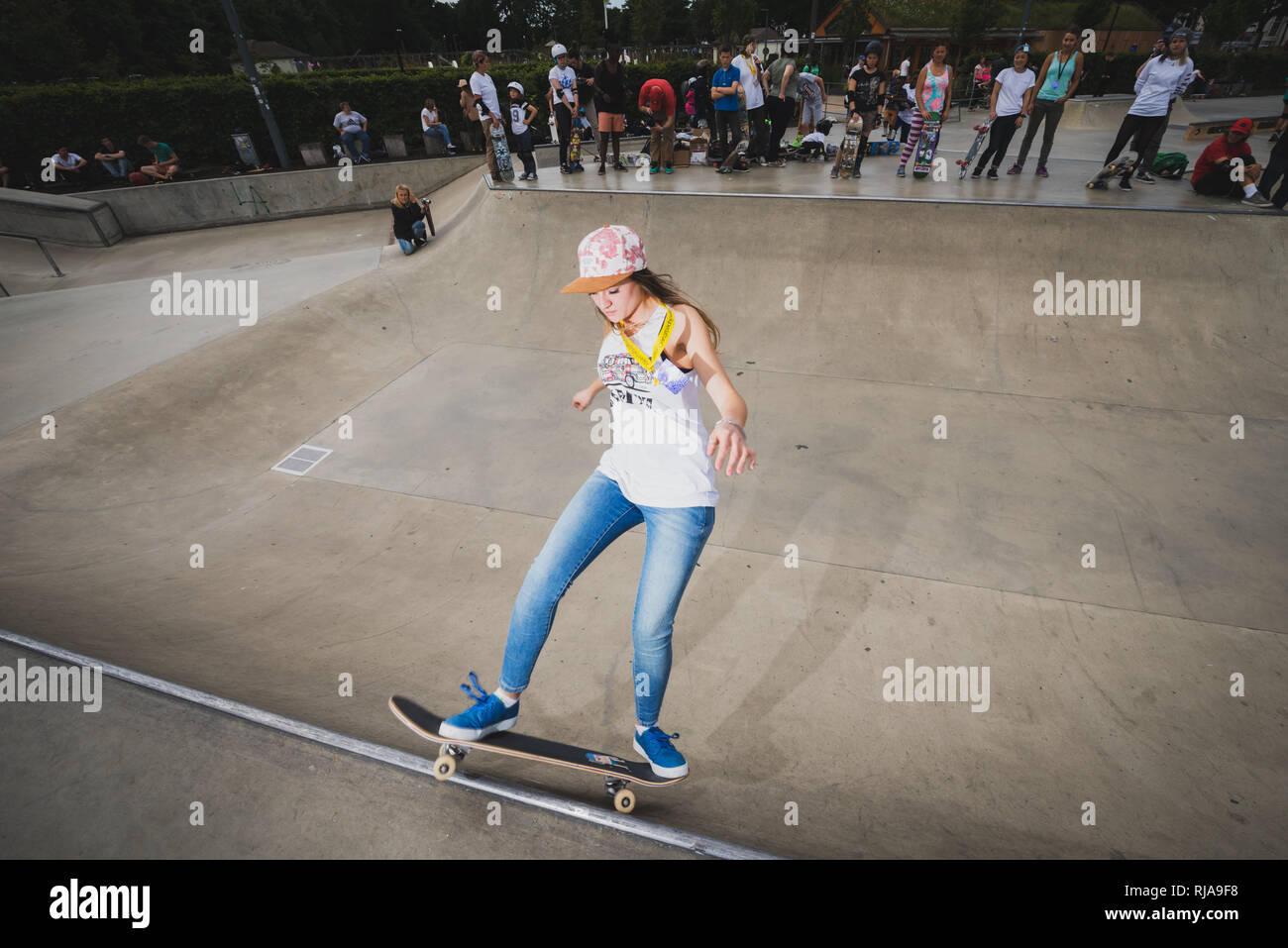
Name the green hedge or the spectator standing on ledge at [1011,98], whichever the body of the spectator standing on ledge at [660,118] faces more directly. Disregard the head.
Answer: the spectator standing on ledge

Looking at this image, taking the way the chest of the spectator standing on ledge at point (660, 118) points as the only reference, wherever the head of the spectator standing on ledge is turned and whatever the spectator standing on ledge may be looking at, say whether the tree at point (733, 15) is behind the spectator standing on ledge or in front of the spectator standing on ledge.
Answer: behind

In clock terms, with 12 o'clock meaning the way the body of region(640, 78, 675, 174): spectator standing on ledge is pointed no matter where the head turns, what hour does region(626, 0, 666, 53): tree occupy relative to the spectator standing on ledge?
The tree is roughly at 6 o'clock from the spectator standing on ledge.

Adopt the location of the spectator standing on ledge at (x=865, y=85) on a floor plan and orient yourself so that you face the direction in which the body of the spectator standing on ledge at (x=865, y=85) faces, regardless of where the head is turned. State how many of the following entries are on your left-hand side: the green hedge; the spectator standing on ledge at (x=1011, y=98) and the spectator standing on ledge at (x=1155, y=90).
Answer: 2

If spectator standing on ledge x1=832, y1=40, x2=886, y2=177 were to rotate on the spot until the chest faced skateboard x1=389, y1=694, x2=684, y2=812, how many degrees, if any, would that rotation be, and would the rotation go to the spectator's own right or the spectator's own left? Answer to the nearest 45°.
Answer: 0° — they already face it

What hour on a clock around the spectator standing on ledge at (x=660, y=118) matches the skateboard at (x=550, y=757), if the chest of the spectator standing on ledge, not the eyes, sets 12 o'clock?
The skateboard is roughly at 12 o'clock from the spectator standing on ledge.

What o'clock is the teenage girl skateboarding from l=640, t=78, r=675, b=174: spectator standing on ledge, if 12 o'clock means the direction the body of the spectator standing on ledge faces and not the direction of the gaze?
The teenage girl skateboarding is roughly at 12 o'clock from the spectator standing on ledge.

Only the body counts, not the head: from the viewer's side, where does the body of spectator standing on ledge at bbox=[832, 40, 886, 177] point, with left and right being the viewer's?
facing the viewer

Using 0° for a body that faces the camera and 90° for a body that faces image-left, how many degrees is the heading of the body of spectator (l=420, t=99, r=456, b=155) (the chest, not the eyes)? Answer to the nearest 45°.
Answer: approximately 315°

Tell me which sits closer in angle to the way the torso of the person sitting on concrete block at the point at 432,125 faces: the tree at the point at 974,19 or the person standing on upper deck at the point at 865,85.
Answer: the person standing on upper deck

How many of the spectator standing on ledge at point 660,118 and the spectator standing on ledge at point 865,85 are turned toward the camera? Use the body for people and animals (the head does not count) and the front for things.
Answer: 2

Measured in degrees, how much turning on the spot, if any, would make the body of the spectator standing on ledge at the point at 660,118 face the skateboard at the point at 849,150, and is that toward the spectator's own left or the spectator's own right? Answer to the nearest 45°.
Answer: approximately 90° to the spectator's own left

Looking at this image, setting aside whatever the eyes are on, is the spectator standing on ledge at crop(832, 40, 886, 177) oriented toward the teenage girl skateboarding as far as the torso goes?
yes

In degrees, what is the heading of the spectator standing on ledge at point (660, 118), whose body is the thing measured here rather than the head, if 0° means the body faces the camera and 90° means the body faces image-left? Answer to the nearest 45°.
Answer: approximately 0°
